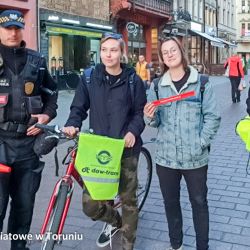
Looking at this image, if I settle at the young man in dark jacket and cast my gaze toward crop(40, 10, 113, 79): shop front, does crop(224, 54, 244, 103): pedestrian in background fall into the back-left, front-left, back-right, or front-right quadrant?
front-right

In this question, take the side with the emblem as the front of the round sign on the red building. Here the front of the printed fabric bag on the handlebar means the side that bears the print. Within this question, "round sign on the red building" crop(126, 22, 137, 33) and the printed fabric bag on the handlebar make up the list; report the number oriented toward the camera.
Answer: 2

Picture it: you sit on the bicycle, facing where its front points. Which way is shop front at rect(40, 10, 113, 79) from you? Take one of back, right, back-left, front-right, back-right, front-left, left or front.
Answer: back-right

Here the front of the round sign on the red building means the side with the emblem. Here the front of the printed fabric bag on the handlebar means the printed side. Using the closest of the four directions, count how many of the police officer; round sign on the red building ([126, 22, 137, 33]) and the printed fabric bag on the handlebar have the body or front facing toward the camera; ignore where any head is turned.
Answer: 3

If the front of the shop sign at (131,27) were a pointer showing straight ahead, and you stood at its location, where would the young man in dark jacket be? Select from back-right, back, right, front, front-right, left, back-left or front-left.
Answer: front

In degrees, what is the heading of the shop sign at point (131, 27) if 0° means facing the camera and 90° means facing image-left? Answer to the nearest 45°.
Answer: approximately 0°

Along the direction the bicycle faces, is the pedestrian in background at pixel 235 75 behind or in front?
behind

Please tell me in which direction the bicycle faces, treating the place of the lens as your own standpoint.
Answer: facing the viewer and to the left of the viewer

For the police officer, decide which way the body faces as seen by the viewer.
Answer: toward the camera

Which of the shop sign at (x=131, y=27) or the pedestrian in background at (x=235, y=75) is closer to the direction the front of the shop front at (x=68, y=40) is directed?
the pedestrian in background

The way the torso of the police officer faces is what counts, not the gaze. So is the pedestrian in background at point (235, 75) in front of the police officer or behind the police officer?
behind

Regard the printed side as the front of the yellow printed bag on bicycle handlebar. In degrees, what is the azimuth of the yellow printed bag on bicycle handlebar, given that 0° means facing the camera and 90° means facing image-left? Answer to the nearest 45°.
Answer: approximately 0°

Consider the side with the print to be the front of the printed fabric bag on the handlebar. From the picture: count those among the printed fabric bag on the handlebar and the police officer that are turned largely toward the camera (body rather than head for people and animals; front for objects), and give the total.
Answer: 2
